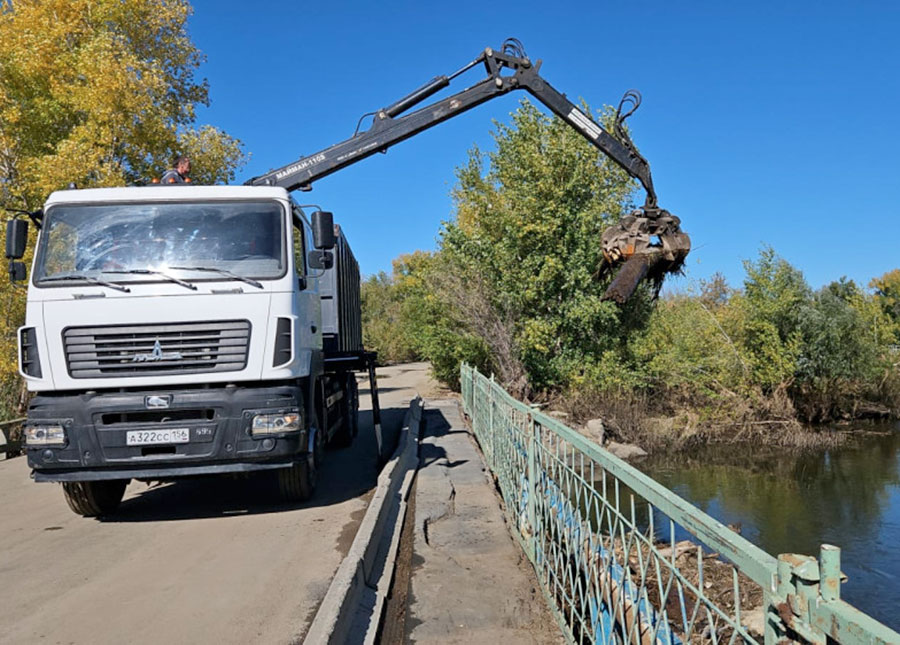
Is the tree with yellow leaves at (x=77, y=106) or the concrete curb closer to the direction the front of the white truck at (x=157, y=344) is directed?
the concrete curb

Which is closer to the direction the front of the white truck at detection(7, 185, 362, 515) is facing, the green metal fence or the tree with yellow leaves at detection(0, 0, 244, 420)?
the green metal fence

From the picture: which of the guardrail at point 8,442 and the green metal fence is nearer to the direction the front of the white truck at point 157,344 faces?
the green metal fence

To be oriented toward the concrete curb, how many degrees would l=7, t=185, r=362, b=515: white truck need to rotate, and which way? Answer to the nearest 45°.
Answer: approximately 45° to its left

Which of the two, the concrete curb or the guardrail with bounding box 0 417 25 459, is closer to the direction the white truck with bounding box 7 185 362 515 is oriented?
the concrete curb

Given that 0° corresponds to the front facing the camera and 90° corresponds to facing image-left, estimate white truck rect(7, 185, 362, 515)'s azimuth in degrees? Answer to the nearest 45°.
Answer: approximately 0°

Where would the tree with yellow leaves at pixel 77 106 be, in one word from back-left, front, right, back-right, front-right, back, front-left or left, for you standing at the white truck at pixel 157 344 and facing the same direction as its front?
back
